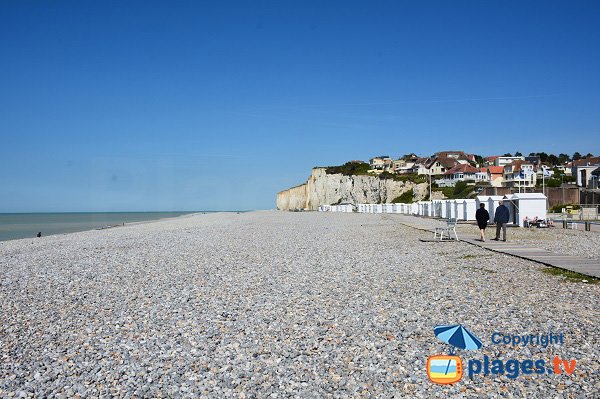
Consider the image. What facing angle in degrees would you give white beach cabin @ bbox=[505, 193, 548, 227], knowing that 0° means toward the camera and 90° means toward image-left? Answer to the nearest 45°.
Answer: approximately 90°
